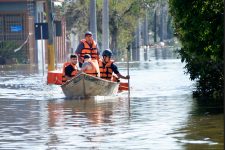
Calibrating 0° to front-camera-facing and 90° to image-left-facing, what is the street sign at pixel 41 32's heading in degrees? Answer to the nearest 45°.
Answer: approximately 0°
